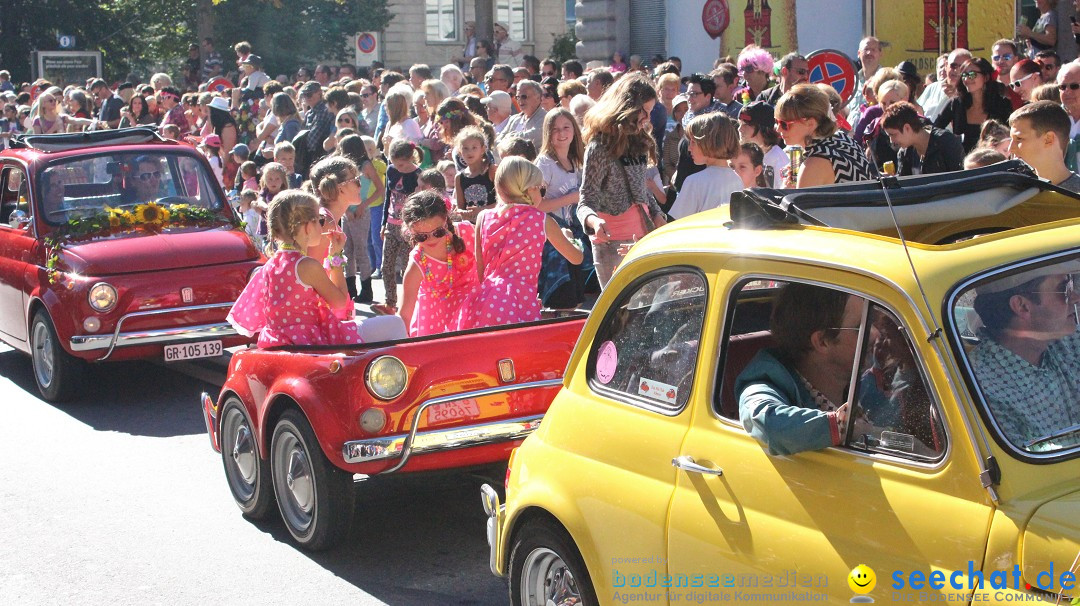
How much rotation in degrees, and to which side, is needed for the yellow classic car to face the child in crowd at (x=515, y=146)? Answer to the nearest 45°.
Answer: approximately 135° to its left

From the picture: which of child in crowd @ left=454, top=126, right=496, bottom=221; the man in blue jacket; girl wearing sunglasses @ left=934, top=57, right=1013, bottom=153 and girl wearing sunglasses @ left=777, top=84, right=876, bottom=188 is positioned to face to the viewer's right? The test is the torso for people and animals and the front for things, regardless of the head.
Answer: the man in blue jacket

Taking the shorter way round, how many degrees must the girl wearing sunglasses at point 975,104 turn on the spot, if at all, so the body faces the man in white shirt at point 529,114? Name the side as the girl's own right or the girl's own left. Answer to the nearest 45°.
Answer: approximately 45° to the girl's own right

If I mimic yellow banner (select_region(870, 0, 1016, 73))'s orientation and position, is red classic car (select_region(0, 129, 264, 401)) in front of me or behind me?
in front

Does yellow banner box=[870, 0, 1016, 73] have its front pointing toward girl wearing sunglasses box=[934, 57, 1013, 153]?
yes

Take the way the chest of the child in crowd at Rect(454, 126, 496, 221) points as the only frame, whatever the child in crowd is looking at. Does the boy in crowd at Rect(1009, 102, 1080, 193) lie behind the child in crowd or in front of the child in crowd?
in front

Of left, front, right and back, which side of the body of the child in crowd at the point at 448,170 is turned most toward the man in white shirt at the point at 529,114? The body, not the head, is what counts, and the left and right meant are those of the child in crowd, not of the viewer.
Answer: back

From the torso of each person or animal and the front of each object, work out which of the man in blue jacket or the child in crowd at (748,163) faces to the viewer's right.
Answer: the man in blue jacket

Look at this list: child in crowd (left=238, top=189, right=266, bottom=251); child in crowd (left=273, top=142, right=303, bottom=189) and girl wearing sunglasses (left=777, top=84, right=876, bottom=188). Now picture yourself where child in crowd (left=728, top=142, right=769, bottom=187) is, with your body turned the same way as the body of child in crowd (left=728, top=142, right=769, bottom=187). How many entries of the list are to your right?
2

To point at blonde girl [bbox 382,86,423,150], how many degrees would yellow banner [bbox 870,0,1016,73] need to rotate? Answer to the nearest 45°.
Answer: approximately 45° to its right

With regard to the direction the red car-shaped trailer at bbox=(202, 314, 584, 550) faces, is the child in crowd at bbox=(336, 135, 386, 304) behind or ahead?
behind

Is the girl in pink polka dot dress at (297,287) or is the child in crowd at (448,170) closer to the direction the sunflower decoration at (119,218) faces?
the girl in pink polka dot dress

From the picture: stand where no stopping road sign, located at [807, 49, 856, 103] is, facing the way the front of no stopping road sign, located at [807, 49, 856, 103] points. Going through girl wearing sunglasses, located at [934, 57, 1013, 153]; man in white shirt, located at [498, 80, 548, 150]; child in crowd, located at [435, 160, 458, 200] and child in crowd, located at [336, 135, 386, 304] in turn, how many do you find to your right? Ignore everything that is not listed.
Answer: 3
